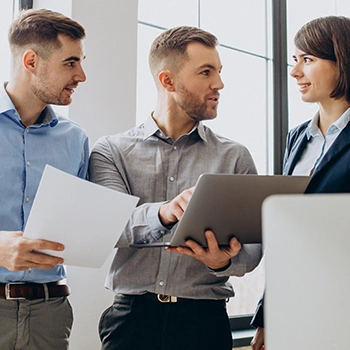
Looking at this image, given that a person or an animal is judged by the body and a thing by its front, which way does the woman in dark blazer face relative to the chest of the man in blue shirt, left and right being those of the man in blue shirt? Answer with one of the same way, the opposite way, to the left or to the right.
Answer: to the right

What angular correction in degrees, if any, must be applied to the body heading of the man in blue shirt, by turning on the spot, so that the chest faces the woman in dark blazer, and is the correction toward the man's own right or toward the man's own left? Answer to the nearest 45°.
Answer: approximately 90° to the man's own left

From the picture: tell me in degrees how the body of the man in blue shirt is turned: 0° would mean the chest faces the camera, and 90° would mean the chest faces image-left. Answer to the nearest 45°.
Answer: approximately 0°

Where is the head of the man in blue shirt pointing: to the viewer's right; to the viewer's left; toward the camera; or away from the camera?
to the viewer's right

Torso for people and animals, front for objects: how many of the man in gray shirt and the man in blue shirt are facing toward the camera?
2

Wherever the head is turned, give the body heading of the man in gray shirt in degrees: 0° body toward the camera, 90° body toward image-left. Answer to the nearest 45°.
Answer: approximately 0°
